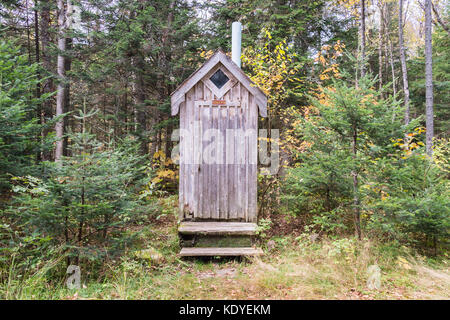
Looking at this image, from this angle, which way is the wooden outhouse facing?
toward the camera
